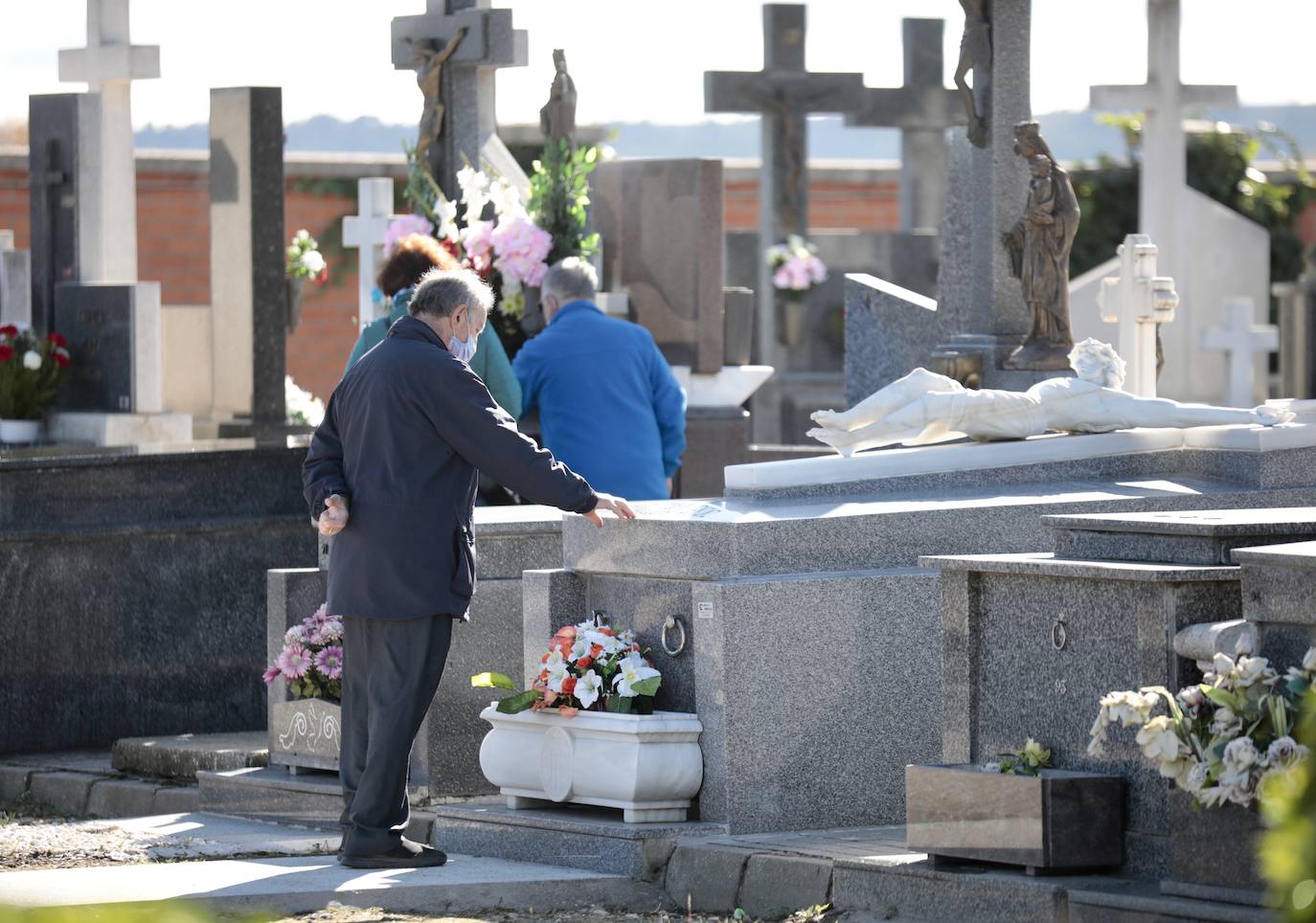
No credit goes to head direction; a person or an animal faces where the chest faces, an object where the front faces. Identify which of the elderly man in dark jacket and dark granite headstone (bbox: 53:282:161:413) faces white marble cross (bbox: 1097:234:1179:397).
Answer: the elderly man in dark jacket

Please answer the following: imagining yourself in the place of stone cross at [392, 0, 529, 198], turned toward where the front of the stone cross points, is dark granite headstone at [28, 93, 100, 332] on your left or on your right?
on your right

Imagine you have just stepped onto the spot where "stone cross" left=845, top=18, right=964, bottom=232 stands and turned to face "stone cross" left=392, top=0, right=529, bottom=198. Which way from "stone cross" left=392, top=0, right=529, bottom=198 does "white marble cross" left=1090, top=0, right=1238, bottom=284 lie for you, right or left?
left

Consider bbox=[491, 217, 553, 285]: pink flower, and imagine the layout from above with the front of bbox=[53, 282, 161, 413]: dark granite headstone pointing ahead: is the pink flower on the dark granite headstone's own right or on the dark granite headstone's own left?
on the dark granite headstone's own left

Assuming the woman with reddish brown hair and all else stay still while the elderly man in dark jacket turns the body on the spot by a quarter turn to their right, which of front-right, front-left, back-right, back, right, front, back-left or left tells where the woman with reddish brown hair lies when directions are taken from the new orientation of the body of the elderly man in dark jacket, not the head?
back-left

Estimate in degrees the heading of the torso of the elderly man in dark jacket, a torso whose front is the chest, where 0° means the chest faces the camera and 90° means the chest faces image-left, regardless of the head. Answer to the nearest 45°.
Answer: approximately 225°

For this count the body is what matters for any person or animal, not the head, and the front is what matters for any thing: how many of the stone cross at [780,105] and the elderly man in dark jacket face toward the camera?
1

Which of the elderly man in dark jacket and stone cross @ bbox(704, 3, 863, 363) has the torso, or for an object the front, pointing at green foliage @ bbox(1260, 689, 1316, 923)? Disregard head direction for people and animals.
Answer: the stone cross

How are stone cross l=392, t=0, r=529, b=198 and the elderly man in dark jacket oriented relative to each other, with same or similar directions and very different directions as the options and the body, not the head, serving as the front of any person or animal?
very different directions

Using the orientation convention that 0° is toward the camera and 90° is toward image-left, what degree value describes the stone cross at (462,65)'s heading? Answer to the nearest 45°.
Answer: approximately 45°
